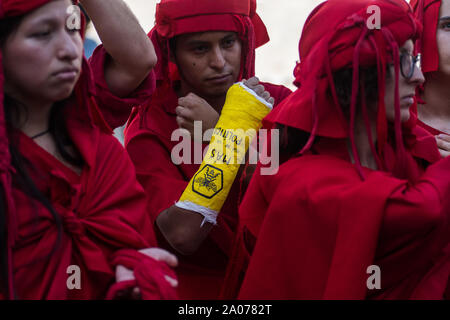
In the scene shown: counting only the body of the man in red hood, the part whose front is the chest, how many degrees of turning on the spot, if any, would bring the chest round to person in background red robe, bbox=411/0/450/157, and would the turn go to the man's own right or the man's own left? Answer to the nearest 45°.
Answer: approximately 45° to the man's own left

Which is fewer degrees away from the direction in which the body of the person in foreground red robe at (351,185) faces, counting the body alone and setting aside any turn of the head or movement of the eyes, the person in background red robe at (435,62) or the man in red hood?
the person in background red robe

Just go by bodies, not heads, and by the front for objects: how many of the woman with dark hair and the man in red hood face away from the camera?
0

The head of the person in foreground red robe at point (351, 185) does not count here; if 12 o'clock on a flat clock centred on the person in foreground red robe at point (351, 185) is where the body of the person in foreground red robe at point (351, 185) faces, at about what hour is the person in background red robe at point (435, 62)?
the person in background red robe at point (435, 62) is roughly at 11 o'clock from the person in foreground red robe at point (351, 185).

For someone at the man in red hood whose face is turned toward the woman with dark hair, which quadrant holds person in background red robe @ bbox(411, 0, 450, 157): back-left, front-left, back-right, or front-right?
back-left

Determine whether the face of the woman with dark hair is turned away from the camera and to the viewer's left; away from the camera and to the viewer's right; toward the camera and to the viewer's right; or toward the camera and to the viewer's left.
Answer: toward the camera and to the viewer's right

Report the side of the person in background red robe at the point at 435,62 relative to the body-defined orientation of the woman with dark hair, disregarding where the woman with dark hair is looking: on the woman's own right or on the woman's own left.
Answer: on the woman's own left

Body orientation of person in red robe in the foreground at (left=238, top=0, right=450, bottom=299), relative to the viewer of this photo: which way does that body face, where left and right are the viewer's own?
facing away from the viewer and to the right of the viewer
